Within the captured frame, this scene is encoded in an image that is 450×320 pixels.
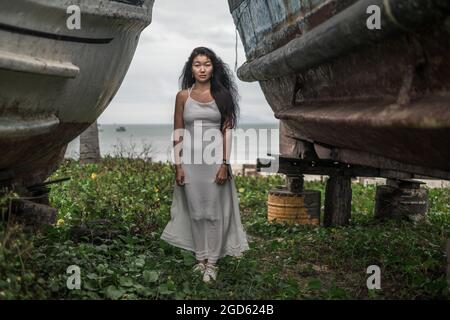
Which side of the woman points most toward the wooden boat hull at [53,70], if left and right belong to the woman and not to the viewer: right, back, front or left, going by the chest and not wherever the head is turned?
right

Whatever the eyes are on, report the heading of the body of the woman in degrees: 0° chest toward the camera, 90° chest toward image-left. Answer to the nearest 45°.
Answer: approximately 0°

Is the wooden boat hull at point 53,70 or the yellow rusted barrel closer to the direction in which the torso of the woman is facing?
the wooden boat hull

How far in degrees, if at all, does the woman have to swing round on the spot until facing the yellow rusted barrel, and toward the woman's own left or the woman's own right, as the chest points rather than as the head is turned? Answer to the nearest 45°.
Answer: approximately 180°

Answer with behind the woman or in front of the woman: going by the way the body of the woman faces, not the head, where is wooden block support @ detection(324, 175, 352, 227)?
behind
